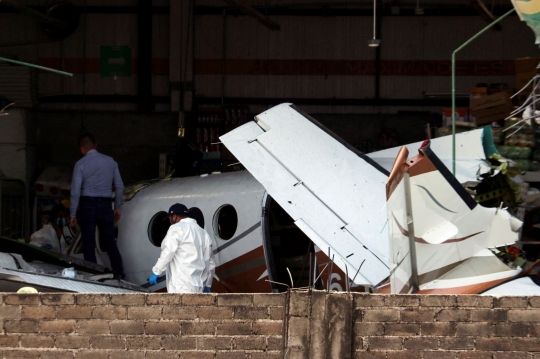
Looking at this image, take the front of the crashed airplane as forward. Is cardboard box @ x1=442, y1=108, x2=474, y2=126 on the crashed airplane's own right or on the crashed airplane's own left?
on the crashed airplane's own right

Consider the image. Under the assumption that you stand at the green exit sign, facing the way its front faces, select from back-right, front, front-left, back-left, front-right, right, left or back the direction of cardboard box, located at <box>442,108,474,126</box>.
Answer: front-left

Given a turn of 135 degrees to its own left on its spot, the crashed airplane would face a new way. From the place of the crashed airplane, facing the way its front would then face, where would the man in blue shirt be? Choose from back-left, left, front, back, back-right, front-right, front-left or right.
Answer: back

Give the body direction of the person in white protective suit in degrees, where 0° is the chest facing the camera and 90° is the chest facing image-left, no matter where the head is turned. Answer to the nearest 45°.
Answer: approximately 135°

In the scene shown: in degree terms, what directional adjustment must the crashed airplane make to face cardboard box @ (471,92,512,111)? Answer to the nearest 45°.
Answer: approximately 135° to its right

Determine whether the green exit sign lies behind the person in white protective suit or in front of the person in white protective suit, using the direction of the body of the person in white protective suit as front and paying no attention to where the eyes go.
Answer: in front

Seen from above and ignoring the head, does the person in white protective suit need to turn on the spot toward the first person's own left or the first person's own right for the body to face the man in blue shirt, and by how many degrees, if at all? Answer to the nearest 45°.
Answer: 0° — they already face them

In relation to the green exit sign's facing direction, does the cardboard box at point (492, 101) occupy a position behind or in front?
in front

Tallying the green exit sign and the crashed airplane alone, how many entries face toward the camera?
1

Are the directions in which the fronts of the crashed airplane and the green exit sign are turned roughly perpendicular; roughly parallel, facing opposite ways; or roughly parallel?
roughly perpendicular

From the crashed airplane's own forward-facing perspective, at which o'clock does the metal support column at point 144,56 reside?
The metal support column is roughly at 2 o'clock from the crashed airplane.

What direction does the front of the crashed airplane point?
to the viewer's left
